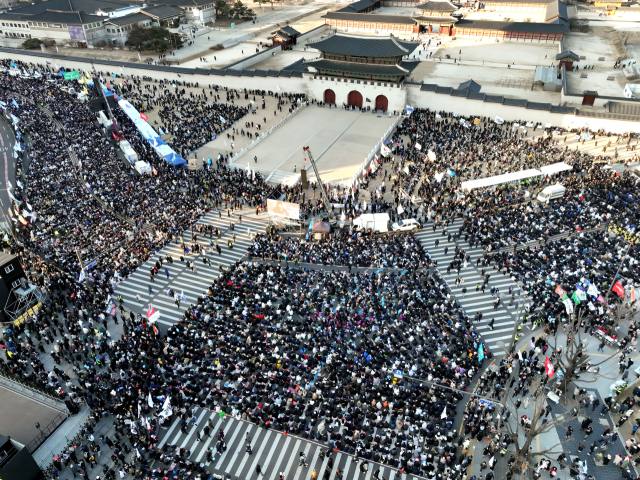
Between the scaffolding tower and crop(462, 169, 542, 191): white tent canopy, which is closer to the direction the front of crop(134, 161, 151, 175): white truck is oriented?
the white tent canopy

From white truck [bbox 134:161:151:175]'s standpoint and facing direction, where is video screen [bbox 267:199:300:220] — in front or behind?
in front

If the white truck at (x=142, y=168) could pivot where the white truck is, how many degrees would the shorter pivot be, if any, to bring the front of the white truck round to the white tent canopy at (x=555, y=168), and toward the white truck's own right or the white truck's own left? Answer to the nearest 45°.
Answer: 0° — it already faces it

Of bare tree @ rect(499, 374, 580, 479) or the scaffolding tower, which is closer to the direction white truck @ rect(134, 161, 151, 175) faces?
the bare tree

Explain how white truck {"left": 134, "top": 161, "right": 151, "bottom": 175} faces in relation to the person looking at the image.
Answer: facing the viewer and to the right of the viewer

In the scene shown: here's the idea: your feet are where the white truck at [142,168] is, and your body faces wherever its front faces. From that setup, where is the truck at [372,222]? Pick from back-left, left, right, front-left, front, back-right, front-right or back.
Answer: front
